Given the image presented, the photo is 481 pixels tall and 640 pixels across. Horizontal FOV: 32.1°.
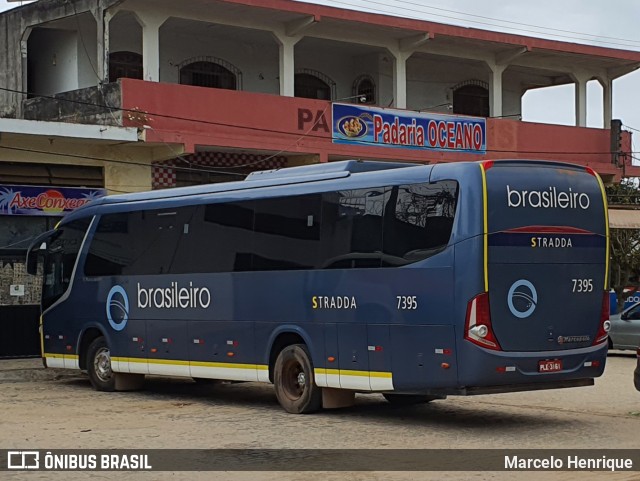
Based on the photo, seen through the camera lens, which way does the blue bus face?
facing away from the viewer and to the left of the viewer

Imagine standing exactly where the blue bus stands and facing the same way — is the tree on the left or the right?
on its right
